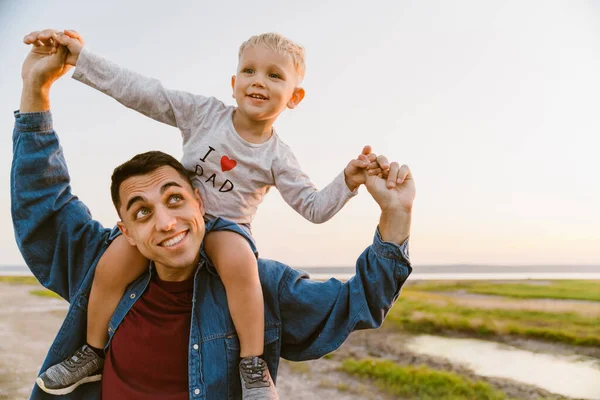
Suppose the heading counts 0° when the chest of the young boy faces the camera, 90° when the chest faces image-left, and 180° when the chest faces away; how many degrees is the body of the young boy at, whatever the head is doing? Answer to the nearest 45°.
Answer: approximately 0°

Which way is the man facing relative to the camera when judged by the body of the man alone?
toward the camera
